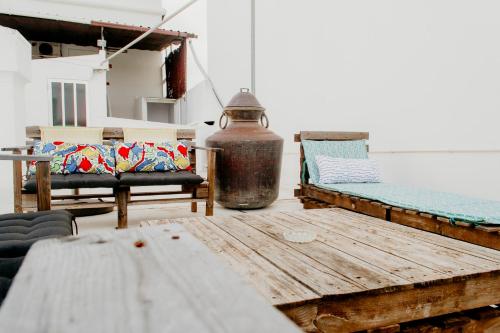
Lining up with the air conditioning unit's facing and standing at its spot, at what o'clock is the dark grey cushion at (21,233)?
The dark grey cushion is roughly at 12 o'clock from the air conditioning unit.

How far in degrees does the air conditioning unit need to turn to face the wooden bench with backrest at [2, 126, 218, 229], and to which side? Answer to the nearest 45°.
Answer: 0° — it already faces it

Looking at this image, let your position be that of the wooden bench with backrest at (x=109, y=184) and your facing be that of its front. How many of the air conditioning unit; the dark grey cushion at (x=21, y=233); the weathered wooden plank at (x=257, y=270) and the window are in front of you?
2

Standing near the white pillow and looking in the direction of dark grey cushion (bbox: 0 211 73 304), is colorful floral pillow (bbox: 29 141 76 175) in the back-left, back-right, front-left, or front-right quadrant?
front-right

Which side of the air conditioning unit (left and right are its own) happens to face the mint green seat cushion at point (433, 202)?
front

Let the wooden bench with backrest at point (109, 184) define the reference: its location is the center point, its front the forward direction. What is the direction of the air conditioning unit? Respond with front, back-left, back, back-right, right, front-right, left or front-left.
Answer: back

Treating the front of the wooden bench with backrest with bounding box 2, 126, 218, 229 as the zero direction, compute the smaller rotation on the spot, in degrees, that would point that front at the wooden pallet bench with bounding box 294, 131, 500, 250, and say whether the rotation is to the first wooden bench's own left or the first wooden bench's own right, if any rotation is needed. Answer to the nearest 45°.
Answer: approximately 45° to the first wooden bench's own left

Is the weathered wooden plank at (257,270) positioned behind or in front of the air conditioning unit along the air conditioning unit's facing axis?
in front

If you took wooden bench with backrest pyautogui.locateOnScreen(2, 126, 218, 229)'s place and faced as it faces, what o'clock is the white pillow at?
The white pillow is roughly at 9 o'clock from the wooden bench with backrest.

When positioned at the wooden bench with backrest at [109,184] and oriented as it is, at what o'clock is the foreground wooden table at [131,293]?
The foreground wooden table is roughly at 12 o'clock from the wooden bench with backrest.

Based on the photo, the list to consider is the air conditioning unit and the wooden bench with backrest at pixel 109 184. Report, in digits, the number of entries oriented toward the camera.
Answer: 2

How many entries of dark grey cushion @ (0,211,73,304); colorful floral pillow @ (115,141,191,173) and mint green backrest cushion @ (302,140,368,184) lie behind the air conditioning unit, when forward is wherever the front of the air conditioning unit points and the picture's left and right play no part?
0

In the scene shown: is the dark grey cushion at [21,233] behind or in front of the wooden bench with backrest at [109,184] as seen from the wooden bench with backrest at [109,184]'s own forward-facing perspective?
in front

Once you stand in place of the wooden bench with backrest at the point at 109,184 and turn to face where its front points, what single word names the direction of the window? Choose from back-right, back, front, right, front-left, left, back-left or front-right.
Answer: back

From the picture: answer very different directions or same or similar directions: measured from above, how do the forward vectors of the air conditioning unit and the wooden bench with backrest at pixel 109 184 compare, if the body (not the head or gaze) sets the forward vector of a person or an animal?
same or similar directions

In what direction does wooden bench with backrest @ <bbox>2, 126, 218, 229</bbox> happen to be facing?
toward the camera
